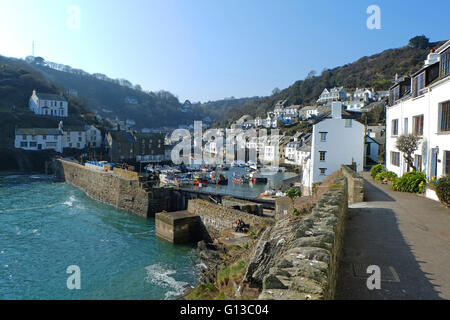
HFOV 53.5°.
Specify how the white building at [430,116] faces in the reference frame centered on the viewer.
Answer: facing the viewer and to the left of the viewer

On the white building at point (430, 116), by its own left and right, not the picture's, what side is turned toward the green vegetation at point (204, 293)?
front

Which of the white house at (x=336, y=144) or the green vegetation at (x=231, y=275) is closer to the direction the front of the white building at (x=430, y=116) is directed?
the green vegetation

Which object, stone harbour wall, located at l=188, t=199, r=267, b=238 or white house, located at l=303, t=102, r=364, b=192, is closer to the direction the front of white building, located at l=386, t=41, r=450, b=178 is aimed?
the stone harbour wall

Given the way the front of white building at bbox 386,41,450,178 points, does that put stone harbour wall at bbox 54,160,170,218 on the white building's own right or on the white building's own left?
on the white building's own right

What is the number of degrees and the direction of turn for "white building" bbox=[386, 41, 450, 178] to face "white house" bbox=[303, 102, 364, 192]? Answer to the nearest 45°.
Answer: approximately 90° to its right

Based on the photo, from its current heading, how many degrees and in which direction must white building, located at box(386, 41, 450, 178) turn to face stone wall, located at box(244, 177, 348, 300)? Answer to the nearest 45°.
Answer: approximately 45° to its left

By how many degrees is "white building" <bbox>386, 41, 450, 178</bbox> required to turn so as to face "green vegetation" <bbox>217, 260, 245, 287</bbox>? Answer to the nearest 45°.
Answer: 0° — it already faces it
